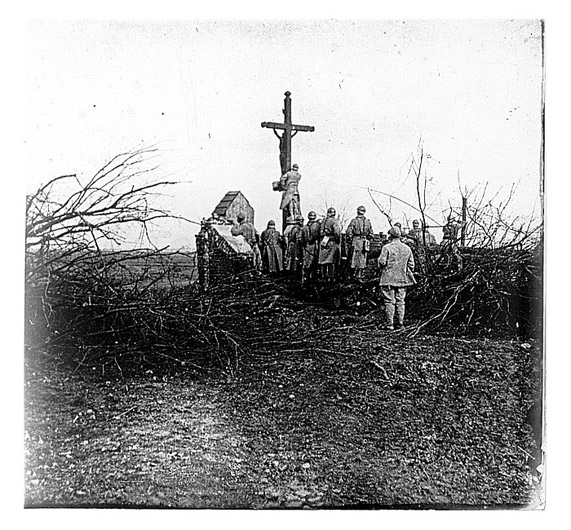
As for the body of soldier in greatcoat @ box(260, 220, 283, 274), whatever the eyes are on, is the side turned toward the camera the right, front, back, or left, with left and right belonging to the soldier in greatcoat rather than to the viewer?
back

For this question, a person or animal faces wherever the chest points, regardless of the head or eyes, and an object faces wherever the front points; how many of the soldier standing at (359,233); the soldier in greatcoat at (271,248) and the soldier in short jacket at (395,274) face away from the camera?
3

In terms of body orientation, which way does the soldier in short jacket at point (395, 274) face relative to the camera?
away from the camera

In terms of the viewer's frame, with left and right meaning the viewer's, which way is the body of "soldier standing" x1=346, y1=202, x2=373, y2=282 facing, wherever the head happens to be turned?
facing away from the viewer

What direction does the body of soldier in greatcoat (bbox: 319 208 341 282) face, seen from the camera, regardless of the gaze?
away from the camera

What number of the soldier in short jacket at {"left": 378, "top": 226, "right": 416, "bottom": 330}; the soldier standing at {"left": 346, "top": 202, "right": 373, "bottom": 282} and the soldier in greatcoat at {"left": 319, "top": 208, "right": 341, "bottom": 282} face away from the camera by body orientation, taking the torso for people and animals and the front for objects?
3
